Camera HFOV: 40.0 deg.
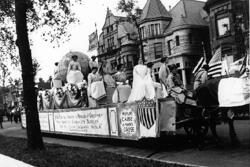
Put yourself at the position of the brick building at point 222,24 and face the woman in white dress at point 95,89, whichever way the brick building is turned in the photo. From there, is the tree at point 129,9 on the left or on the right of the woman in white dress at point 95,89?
right

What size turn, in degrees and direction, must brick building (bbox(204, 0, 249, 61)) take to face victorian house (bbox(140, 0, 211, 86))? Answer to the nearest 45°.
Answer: approximately 90° to its right

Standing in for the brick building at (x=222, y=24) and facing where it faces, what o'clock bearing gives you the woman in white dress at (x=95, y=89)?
The woman in white dress is roughly at 11 o'clock from the brick building.

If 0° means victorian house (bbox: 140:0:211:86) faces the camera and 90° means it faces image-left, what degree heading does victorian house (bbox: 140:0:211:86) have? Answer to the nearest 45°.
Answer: approximately 45°

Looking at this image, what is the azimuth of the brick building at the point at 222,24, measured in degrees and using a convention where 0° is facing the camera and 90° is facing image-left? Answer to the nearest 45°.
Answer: approximately 45°
